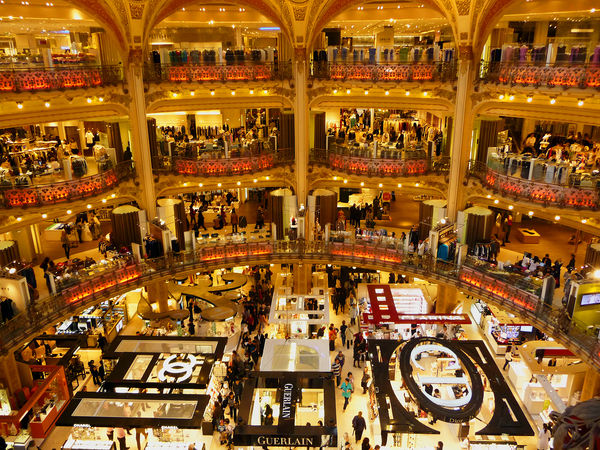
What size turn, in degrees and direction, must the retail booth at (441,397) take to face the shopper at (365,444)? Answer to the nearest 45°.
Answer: approximately 45° to its right

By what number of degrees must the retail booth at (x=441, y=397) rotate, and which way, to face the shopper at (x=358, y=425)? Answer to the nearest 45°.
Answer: approximately 45° to its right

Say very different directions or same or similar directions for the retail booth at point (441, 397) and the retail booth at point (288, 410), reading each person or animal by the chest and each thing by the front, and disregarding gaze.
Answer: same or similar directions

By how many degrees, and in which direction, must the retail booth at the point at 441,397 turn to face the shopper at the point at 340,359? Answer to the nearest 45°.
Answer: approximately 135° to its right

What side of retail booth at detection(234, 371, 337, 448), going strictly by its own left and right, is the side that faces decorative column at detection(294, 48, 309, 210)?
back

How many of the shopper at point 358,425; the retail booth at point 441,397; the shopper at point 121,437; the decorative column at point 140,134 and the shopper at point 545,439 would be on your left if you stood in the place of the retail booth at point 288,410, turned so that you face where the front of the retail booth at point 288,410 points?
3

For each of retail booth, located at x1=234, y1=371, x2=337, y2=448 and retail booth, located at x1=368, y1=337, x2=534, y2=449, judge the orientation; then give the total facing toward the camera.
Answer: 2

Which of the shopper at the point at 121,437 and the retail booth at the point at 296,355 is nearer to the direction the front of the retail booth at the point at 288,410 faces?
the shopper

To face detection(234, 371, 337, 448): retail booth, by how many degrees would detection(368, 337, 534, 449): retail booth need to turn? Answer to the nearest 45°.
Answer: approximately 90° to its right

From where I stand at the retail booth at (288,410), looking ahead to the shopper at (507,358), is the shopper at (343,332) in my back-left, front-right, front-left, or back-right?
front-left

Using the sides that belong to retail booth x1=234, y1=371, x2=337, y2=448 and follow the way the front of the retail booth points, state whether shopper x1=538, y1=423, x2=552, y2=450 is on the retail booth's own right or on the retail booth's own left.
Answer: on the retail booth's own left

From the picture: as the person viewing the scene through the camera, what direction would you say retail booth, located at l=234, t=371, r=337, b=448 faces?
facing the viewer

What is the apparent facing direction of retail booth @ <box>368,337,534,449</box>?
toward the camera

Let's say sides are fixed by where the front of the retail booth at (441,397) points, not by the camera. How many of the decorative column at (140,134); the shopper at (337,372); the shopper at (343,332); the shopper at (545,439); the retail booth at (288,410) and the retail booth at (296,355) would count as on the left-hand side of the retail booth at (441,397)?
1

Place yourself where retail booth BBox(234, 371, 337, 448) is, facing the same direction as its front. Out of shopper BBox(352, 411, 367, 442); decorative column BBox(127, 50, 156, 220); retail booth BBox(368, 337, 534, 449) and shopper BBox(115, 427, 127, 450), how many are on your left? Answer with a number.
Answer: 2

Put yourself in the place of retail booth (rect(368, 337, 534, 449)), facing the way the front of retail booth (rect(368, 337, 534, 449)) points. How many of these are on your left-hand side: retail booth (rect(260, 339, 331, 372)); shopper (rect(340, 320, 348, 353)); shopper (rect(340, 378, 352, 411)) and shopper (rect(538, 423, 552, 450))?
1

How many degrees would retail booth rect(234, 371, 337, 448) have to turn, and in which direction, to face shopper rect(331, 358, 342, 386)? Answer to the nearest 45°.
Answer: approximately 135° to its left

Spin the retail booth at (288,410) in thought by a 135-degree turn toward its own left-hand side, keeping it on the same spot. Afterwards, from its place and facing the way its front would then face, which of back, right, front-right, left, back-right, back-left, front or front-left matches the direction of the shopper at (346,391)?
front
